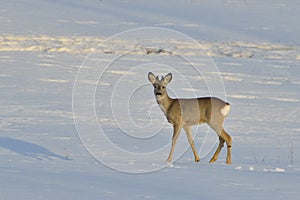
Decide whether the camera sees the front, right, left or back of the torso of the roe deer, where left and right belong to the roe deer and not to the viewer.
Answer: left
